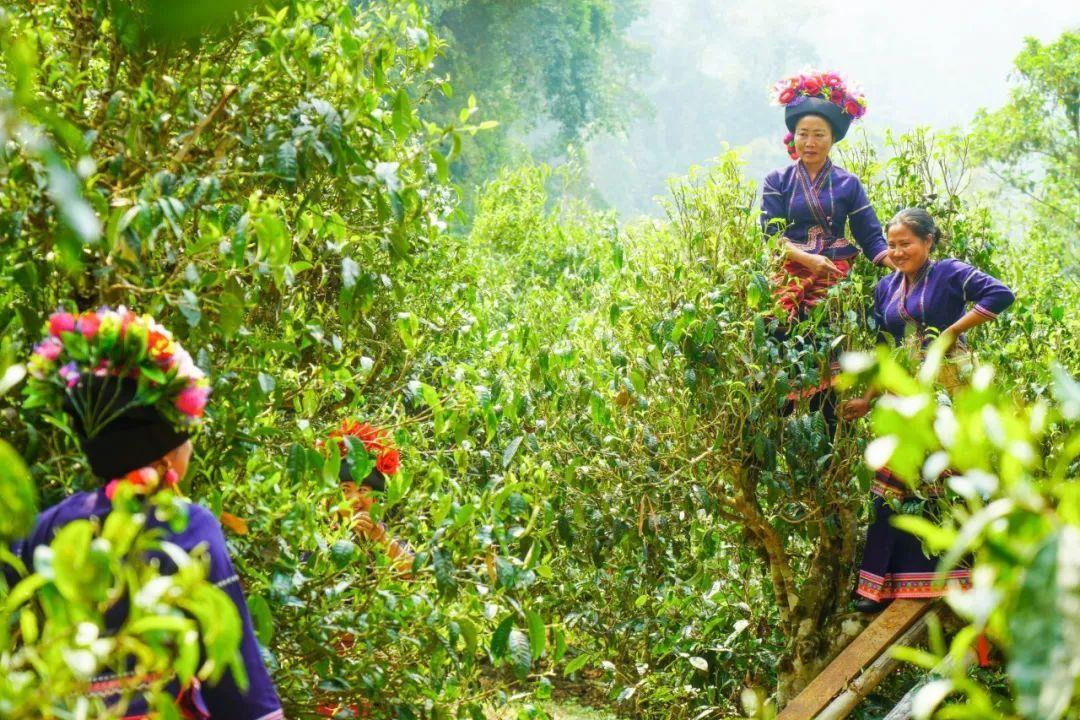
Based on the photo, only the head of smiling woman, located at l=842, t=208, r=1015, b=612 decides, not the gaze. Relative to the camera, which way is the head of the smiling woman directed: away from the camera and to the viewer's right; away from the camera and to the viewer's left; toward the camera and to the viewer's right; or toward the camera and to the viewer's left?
toward the camera and to the viewer's left

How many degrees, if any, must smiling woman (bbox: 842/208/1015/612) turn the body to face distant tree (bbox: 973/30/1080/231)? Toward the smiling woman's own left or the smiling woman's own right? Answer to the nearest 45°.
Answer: approximately 135° to the smiling woman's own right

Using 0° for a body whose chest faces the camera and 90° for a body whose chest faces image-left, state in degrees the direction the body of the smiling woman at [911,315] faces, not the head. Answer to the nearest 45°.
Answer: approximately 45°

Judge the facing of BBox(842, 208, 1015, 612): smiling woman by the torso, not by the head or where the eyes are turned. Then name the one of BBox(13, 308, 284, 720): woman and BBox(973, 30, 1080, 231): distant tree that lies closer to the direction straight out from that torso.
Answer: the woman

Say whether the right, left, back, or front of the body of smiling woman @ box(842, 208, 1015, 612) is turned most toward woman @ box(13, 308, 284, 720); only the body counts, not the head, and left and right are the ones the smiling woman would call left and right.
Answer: front

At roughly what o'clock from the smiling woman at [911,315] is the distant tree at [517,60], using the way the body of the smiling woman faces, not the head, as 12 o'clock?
The distant tree is roughly at 4 o'clock from the smiling woman.
